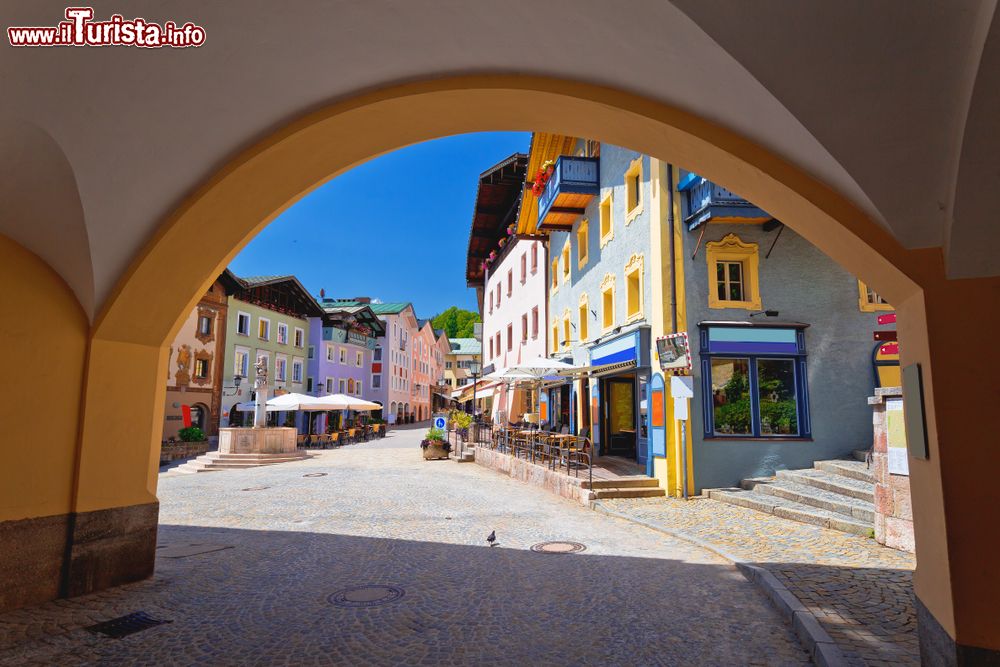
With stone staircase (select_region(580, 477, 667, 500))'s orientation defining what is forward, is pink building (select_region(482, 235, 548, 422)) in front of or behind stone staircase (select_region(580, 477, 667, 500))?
behind

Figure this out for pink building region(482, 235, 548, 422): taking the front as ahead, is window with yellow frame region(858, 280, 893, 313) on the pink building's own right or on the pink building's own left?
on the pink building's own left

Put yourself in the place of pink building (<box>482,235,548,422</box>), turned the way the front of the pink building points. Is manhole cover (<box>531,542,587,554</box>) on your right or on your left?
on your left

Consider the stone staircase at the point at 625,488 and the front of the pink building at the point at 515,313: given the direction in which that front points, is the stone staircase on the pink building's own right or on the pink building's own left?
on the pink building's own left

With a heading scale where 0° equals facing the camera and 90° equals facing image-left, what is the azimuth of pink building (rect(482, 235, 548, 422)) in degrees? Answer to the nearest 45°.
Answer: approximately 45°

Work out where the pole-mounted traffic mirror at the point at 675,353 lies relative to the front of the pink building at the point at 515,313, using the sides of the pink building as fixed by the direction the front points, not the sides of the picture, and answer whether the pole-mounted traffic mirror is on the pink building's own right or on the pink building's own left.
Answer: on the pink building's own left
